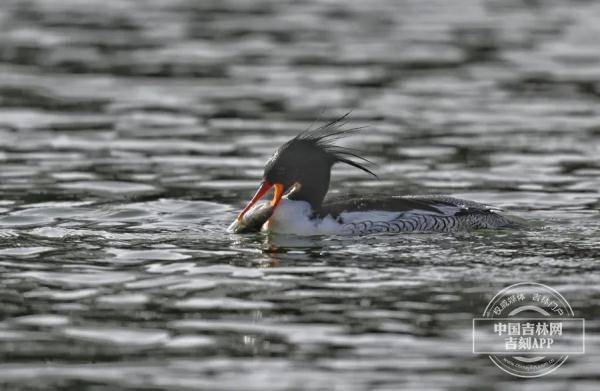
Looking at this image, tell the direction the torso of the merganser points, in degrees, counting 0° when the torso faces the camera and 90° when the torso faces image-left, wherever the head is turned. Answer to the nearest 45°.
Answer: approximately 90°
